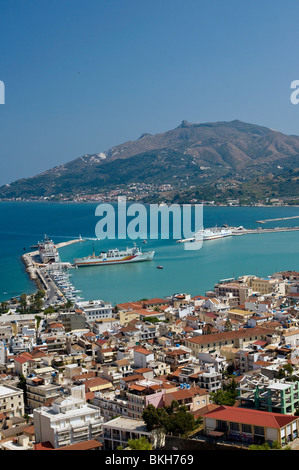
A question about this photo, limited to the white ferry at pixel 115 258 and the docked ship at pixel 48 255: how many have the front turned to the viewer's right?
1

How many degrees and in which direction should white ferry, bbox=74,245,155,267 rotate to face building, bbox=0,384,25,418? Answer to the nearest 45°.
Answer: approximately 90° to its right

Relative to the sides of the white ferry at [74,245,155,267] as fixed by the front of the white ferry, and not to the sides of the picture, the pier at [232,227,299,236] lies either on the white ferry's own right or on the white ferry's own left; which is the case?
on the white ferry's own left

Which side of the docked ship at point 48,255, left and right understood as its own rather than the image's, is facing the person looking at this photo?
back

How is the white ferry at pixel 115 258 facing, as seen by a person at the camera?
facing to the right of the viewer

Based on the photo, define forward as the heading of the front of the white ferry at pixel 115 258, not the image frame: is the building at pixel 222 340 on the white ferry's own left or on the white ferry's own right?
on the white ferry's own right

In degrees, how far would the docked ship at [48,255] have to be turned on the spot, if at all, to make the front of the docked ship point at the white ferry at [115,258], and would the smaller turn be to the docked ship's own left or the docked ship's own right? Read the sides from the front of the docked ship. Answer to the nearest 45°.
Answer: approximately 90° to the docked ship's own right

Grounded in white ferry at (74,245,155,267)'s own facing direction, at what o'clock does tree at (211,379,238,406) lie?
The tree is roughly at 3 o'clock from the white ferry.

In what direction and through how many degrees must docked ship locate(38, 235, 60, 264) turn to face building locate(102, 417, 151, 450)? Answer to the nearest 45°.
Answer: approximately 180°

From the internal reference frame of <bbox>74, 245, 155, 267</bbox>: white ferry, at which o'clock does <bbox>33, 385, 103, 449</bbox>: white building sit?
The white building is roughly at 3 o'clock from the white ferry.
